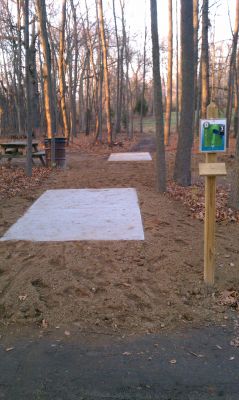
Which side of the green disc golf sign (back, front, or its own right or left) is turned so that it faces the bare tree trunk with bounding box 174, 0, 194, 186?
back

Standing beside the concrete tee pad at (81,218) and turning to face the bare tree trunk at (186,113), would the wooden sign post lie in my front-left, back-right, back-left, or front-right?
back-right

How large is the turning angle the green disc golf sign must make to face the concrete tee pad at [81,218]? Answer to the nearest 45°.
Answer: approximately 135° to its right

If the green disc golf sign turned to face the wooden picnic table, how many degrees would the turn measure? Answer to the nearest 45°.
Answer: approximately 135° to its right

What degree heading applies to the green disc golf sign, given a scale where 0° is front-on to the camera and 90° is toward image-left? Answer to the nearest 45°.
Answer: approximately 0°
